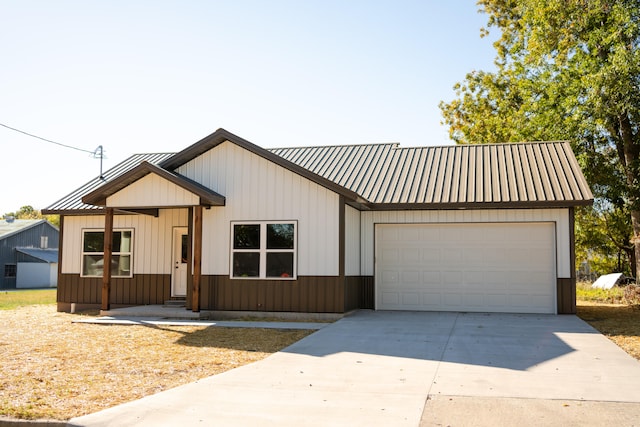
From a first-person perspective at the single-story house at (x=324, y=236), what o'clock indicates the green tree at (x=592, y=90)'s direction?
The green tree is roughly at 8 o'clock from the single-story house.

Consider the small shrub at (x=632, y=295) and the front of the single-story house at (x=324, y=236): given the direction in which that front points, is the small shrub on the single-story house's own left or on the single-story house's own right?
on the single-story house's own left

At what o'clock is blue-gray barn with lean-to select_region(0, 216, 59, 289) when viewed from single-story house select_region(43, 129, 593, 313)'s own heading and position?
blue-gray barn with lean-to select_region(0, 216, 59, 289) is roughly at 5 o'clock from single-story house select_region(43, 129, 593, 313).

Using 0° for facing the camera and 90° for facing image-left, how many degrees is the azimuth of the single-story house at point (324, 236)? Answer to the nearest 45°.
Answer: approximately 0°
